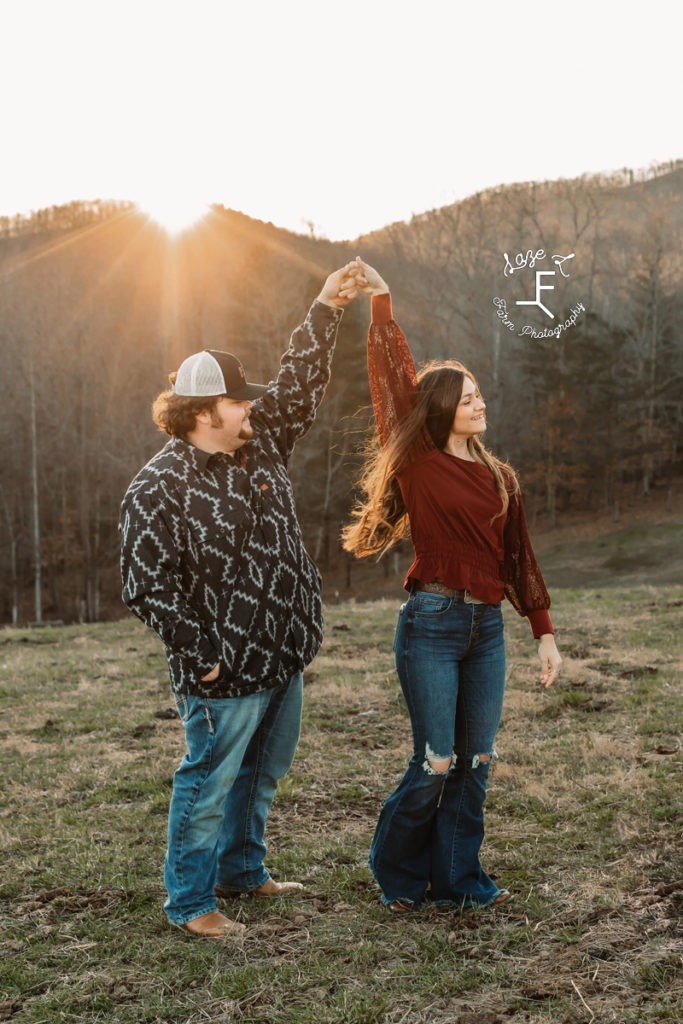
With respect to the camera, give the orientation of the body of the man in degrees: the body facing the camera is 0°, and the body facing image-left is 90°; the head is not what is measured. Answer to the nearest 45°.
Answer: approximately 315°

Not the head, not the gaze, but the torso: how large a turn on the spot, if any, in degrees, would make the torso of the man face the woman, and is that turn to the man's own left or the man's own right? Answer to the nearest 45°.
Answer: approximately 45° to the man's own left

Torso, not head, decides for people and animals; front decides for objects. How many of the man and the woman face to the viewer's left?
0

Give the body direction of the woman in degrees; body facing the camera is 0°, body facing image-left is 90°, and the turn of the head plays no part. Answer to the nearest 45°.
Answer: approximately 315°

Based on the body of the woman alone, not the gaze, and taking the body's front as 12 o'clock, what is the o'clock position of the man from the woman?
The man is roughly at 4 o'clock from the woman.

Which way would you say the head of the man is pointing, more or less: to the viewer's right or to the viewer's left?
to the viewer's right
